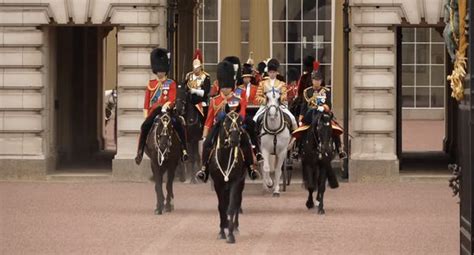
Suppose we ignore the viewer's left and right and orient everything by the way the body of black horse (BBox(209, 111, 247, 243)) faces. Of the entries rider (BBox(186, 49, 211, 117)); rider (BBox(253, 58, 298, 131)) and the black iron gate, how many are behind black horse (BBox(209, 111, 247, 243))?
2

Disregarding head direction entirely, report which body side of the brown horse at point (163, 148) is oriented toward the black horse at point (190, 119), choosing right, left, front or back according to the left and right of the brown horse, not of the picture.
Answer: back

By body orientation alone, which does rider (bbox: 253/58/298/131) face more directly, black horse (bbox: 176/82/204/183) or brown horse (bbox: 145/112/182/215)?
the brown horse

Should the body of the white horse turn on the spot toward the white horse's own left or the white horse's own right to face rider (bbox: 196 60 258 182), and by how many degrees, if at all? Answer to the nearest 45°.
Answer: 0° — it already faces them

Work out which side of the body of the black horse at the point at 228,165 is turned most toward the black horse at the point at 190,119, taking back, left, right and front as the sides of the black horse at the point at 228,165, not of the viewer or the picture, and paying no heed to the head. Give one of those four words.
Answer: back

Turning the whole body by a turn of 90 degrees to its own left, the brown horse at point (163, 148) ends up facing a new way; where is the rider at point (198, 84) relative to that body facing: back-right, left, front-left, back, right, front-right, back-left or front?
left

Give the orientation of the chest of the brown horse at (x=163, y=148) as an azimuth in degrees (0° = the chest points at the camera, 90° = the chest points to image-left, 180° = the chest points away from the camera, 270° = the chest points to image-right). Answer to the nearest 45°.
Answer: approximately 0°
